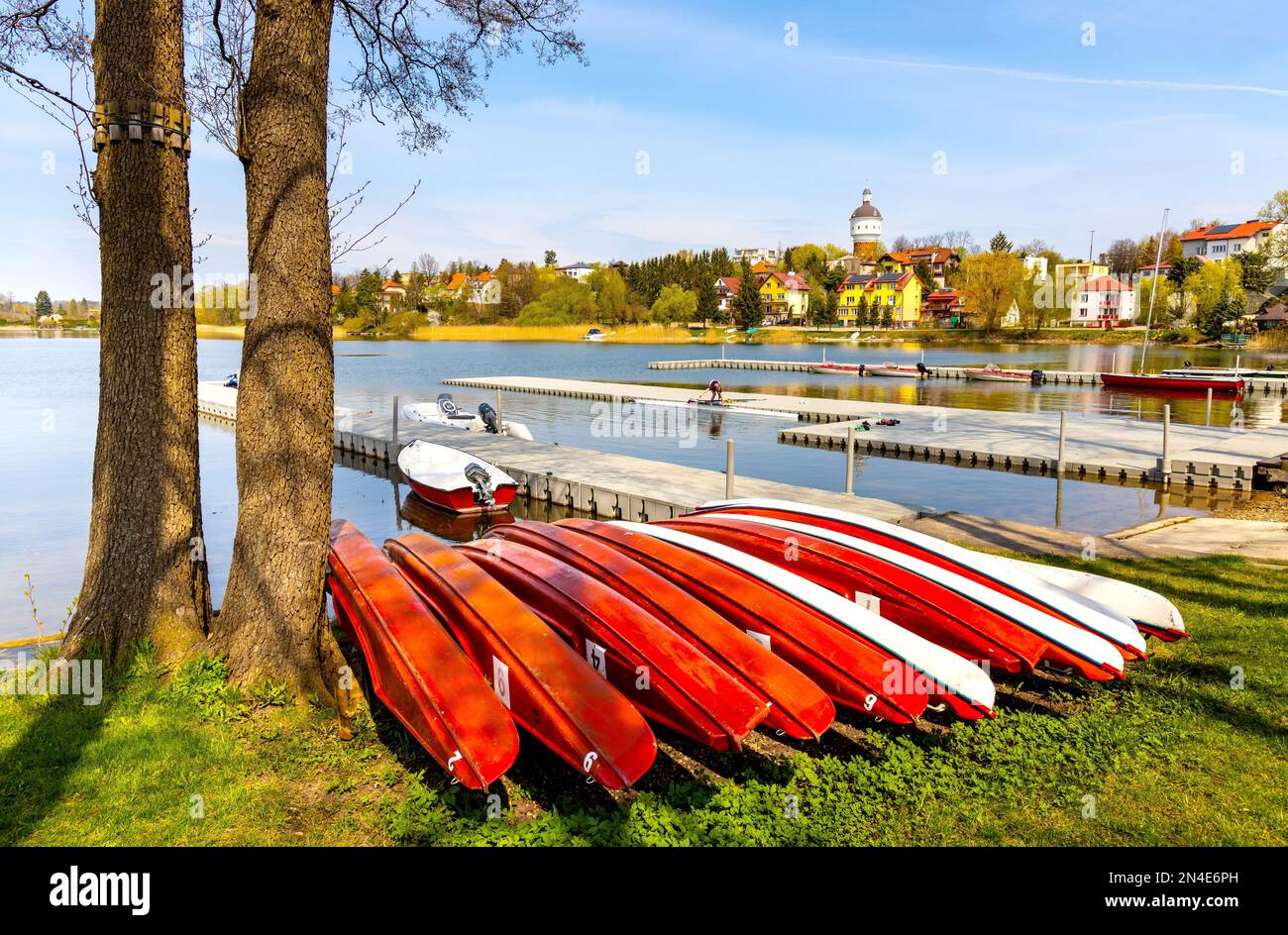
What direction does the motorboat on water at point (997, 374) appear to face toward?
to the viewer's left

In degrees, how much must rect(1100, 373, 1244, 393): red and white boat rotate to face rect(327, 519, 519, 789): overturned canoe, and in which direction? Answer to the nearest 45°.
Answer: approximately 90° to its left

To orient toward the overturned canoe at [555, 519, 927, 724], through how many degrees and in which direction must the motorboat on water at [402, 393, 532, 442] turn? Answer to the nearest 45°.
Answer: approximately 135° to its left

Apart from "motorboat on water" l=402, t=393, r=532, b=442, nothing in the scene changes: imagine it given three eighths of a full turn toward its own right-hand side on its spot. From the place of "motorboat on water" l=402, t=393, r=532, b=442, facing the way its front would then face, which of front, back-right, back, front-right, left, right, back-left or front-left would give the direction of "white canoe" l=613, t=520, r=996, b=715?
right

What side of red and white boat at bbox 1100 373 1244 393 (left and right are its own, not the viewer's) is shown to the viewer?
left

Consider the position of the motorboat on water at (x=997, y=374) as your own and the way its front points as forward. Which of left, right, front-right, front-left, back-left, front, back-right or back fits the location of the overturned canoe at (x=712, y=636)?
left

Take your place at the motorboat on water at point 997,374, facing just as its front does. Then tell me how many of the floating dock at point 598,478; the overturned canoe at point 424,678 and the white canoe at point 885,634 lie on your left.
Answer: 3

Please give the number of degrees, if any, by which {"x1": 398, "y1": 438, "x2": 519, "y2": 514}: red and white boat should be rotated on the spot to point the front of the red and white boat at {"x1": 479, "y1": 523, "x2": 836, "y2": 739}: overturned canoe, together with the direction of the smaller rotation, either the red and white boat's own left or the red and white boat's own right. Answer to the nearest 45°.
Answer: approximately 135° to the red and white boat's own left

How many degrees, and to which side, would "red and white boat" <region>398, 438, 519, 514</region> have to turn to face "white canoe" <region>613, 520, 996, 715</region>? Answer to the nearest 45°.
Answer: approximately 135° to its left

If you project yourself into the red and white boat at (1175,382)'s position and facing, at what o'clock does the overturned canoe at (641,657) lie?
The overturned canoe is roughly at 9 o'clock from the red and white boat.

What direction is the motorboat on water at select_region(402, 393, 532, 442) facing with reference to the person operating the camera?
facing away from the viewer and to the left of the viewer

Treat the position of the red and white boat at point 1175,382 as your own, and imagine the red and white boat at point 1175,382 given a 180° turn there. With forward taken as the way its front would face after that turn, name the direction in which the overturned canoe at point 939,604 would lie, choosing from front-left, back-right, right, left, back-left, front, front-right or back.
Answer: right

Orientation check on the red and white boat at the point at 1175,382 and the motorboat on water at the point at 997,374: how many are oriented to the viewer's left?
2

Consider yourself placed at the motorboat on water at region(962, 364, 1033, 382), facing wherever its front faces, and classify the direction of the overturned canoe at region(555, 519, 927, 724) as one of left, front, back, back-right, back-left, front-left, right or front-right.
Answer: left
